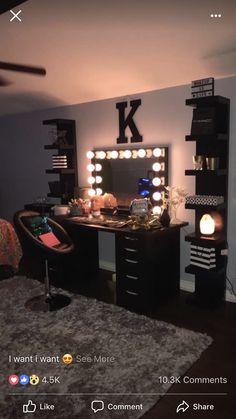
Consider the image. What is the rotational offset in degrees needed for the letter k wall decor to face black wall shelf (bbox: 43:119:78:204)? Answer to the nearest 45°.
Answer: approximately 90° to its right

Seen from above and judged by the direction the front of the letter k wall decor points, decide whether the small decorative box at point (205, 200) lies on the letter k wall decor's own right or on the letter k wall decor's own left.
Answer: on the letter k wall decor's own left

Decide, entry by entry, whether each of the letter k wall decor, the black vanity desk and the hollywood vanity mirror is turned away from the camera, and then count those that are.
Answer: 0

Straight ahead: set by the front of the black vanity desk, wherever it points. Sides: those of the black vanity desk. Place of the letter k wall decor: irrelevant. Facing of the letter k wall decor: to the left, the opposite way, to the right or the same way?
the same way

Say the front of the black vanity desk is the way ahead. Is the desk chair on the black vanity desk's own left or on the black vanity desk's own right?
on the black vanity desk's own right

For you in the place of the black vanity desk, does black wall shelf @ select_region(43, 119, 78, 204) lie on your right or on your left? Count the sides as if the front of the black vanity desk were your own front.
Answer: on your right

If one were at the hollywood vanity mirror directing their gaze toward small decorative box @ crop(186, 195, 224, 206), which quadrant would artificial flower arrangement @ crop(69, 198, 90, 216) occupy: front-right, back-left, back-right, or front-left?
back-right

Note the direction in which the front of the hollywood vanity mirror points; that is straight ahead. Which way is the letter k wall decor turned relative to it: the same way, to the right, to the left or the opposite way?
the same way

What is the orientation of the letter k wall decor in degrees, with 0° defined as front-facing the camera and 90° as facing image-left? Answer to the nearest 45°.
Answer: approximately 45°

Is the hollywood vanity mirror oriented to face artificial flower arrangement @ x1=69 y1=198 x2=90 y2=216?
no

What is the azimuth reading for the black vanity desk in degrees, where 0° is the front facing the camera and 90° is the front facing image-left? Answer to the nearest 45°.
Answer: approximately 45°

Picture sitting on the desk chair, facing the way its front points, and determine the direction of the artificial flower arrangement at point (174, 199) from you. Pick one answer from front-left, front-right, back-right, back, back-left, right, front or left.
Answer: front-left

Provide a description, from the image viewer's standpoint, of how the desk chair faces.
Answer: facing the viewer and to the right of the viewer

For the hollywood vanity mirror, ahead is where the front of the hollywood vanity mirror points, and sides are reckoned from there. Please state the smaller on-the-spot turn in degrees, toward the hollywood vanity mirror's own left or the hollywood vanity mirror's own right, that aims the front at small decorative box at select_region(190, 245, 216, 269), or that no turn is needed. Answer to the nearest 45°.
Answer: approximately 90° to the hollywood vanity mirror's own left

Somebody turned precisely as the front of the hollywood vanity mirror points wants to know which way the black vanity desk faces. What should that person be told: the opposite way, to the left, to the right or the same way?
the same way

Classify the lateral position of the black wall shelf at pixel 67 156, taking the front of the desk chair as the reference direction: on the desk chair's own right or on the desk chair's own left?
on the desk chair's own left

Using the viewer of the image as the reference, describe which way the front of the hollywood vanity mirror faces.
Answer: facing the viewer and to the left of the viewer

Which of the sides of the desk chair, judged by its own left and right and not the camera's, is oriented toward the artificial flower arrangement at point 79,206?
left

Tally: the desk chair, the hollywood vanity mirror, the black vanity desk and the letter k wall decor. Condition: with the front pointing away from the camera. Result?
0

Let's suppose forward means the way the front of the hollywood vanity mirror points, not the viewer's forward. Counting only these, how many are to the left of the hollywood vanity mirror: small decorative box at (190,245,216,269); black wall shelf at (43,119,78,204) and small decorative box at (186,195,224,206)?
2
